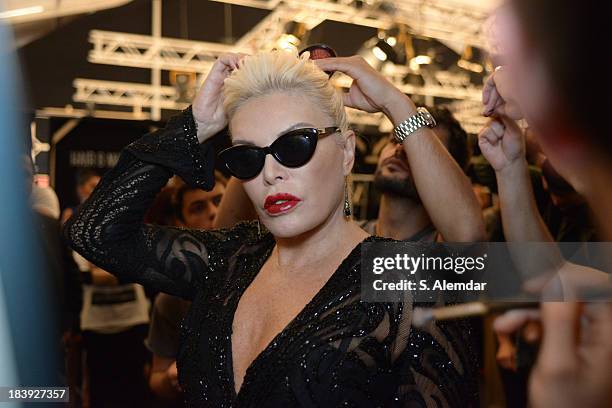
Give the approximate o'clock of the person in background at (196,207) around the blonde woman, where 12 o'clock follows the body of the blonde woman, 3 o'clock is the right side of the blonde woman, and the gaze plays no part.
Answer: The person in background is roughly at 4 o'clock from the blonde woman.

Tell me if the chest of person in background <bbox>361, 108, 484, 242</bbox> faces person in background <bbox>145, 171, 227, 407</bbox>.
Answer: no

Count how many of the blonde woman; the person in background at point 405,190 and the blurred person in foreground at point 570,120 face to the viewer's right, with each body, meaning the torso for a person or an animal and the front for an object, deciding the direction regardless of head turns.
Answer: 0

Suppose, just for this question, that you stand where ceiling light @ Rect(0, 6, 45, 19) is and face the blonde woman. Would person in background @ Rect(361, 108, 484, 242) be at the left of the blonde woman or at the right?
left

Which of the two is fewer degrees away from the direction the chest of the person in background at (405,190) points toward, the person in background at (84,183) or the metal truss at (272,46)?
the person in background

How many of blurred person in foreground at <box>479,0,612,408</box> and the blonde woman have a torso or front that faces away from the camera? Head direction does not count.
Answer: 0

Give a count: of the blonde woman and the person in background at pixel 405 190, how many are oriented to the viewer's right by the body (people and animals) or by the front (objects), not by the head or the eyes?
0

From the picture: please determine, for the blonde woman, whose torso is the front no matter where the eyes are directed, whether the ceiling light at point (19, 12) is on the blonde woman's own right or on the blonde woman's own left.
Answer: on the blonde woman's own right

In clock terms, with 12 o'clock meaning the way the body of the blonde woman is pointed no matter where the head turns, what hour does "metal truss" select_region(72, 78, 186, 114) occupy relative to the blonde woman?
The metal truss is roughly at 4 o'clock from the blonde woman.

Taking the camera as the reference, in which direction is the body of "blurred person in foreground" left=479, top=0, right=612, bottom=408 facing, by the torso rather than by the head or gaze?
to the viewer's left

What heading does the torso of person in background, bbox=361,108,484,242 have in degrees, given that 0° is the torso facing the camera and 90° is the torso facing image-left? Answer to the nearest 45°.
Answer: approximately 45°

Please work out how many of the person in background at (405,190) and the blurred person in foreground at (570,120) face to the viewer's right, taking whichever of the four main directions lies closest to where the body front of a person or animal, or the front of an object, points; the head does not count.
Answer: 0

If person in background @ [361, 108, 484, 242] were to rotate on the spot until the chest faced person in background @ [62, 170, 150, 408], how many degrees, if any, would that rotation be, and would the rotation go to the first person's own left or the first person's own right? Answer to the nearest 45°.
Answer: approximately 90° to the first person's own right

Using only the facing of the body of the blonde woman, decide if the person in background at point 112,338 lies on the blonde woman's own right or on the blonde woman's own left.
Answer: on the blonde woman's own right
